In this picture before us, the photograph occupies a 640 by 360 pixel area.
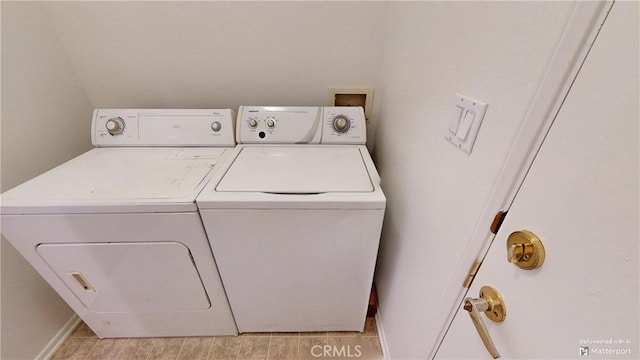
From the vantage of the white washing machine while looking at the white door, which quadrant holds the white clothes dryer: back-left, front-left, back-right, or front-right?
back-right

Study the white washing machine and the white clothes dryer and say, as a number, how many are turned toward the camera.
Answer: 2

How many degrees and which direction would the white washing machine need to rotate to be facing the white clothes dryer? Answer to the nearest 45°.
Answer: approximately 90° to its right

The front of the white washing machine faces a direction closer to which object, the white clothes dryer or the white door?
the white door

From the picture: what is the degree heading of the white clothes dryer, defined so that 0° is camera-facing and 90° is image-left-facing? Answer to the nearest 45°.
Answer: approximately 0°

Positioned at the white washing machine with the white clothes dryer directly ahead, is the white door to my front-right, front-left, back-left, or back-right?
back-left

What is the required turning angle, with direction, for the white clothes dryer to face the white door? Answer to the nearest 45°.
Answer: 0° — it already faces it

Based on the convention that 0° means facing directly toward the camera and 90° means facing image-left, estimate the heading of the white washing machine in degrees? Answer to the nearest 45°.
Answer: approximately 0°
